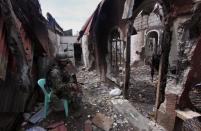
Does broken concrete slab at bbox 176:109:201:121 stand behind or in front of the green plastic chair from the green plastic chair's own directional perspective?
in front

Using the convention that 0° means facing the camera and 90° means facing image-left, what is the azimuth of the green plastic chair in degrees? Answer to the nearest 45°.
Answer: approximately 270°

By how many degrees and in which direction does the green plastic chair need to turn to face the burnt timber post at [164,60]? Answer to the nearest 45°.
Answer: approximately 45° to its right
